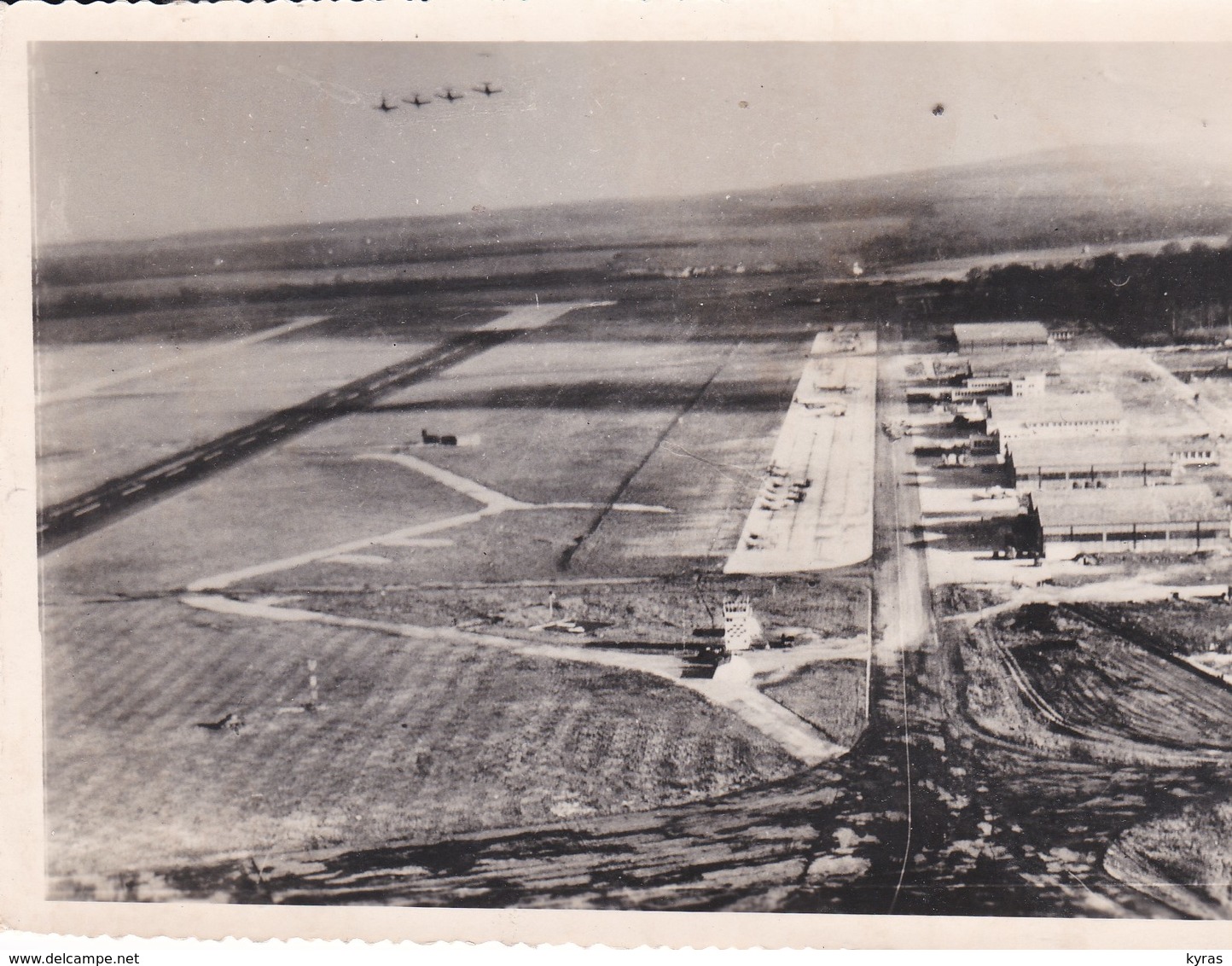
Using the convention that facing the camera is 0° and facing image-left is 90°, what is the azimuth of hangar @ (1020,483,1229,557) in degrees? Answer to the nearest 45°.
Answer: approximately 90°
